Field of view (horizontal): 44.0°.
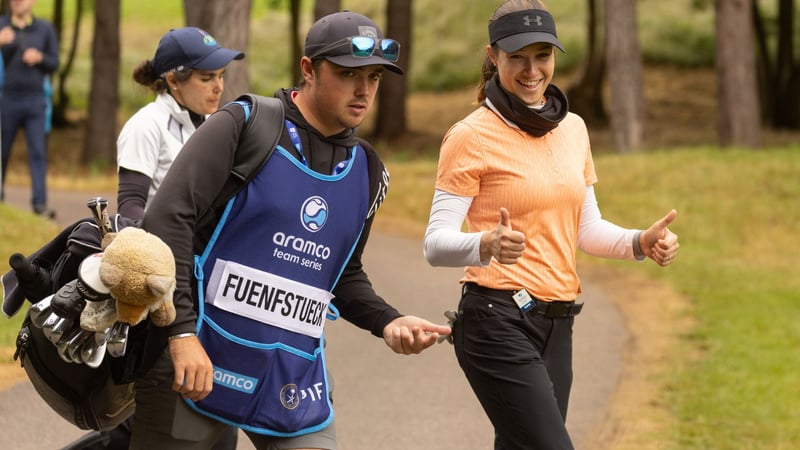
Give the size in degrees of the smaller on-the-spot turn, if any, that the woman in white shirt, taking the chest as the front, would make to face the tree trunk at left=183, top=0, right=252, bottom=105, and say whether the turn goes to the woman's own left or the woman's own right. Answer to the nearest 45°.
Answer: approximately 135° to the woman's own left

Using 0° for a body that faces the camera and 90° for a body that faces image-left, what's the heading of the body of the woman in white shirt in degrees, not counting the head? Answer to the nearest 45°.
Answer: approximately 315°

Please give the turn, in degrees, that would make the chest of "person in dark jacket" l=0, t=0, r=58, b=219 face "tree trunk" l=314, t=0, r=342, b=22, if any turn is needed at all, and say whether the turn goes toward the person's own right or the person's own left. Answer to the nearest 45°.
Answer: approximately 135° to the person's own left

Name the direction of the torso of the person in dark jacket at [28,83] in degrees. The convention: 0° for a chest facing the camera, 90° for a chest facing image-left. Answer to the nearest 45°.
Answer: approximately 0°

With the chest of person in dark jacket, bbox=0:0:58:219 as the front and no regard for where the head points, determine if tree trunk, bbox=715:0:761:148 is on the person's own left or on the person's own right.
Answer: on the person's own left

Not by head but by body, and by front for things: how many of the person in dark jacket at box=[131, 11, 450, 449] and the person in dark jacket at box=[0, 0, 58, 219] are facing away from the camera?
0

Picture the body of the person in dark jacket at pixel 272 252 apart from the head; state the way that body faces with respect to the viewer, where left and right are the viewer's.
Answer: facing the viewer and to the right of the viewer

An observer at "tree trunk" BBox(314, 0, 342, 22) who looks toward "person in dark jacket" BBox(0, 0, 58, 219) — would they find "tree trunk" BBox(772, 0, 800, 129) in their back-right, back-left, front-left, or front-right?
back-left

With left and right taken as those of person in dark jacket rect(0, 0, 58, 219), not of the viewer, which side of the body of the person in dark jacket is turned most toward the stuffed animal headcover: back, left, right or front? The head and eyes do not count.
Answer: front

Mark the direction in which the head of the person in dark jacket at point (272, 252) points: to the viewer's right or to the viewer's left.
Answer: to the viewer's right

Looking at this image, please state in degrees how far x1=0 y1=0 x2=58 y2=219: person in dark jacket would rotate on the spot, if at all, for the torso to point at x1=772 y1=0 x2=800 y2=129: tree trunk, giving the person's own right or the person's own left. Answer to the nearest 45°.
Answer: approximately 135° to the person's own left

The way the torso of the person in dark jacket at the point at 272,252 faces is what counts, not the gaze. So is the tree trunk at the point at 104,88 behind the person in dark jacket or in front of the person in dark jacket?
behind

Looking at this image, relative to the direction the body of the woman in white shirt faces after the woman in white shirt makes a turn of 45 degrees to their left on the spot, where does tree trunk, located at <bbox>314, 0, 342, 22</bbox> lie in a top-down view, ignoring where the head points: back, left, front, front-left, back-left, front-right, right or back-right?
left

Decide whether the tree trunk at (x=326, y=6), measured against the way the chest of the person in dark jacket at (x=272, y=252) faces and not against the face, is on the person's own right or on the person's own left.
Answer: on the person's own left
